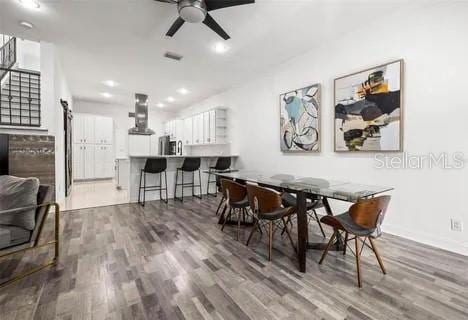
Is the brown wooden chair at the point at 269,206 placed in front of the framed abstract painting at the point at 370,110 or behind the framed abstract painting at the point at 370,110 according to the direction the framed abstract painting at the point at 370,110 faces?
in front

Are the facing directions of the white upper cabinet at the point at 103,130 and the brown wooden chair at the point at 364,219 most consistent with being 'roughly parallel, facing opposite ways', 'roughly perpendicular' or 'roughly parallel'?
roughly parallel, facing opposite ways

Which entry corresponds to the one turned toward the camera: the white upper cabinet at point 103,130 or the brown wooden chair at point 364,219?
the white upper cabinet

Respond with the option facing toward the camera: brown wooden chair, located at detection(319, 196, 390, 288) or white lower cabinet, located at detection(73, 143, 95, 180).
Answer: the white lower cabinet

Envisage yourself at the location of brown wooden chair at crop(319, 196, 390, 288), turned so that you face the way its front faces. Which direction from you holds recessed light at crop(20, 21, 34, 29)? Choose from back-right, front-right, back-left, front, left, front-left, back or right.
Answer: front-left

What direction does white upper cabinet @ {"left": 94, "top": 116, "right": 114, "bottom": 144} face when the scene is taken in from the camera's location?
facing the viewer

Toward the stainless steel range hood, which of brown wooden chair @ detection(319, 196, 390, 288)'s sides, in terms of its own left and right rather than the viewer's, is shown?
front

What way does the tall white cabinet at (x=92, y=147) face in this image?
toward the camera

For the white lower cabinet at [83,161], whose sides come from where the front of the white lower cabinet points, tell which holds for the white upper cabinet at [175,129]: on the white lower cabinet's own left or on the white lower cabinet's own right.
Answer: on the white lower cabinet's own left

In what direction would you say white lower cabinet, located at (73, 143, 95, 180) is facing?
toward the camera

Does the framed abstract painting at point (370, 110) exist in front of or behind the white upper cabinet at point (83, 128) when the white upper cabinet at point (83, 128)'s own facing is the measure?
in front

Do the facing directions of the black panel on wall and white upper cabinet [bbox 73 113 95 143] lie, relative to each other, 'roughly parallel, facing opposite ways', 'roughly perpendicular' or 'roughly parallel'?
roughly parallel
